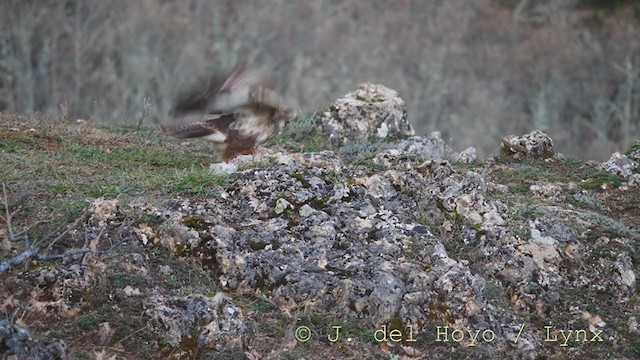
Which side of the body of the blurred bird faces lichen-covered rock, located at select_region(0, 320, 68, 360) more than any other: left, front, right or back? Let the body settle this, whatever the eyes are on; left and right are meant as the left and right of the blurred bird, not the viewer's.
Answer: right

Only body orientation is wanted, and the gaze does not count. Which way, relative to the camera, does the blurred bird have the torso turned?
to the viewer's right

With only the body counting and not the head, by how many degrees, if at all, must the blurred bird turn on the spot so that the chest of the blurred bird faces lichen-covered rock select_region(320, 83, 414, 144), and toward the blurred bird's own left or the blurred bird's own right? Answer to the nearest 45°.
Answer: approximately 45° to the blurred bird's own left

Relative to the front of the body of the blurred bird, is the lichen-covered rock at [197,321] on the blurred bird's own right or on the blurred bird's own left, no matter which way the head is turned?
on the blurred bird's own right

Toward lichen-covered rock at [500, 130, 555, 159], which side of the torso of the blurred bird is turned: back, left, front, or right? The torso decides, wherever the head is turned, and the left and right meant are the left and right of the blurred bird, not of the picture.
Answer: front

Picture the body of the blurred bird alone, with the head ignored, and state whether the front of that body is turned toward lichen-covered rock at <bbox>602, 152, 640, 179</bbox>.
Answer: yes

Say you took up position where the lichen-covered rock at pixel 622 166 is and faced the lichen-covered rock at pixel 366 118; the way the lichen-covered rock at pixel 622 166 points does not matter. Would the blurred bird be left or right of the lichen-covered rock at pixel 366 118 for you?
left

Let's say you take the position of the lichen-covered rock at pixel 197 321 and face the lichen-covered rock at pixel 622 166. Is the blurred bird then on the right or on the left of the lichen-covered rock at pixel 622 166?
left
